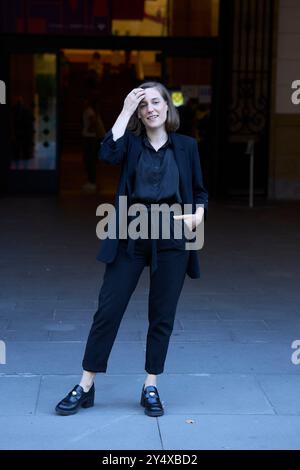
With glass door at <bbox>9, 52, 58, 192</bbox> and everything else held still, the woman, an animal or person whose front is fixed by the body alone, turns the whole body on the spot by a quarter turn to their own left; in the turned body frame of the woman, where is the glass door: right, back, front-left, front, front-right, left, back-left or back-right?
left

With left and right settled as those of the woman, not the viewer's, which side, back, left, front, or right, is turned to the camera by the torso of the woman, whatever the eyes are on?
front
